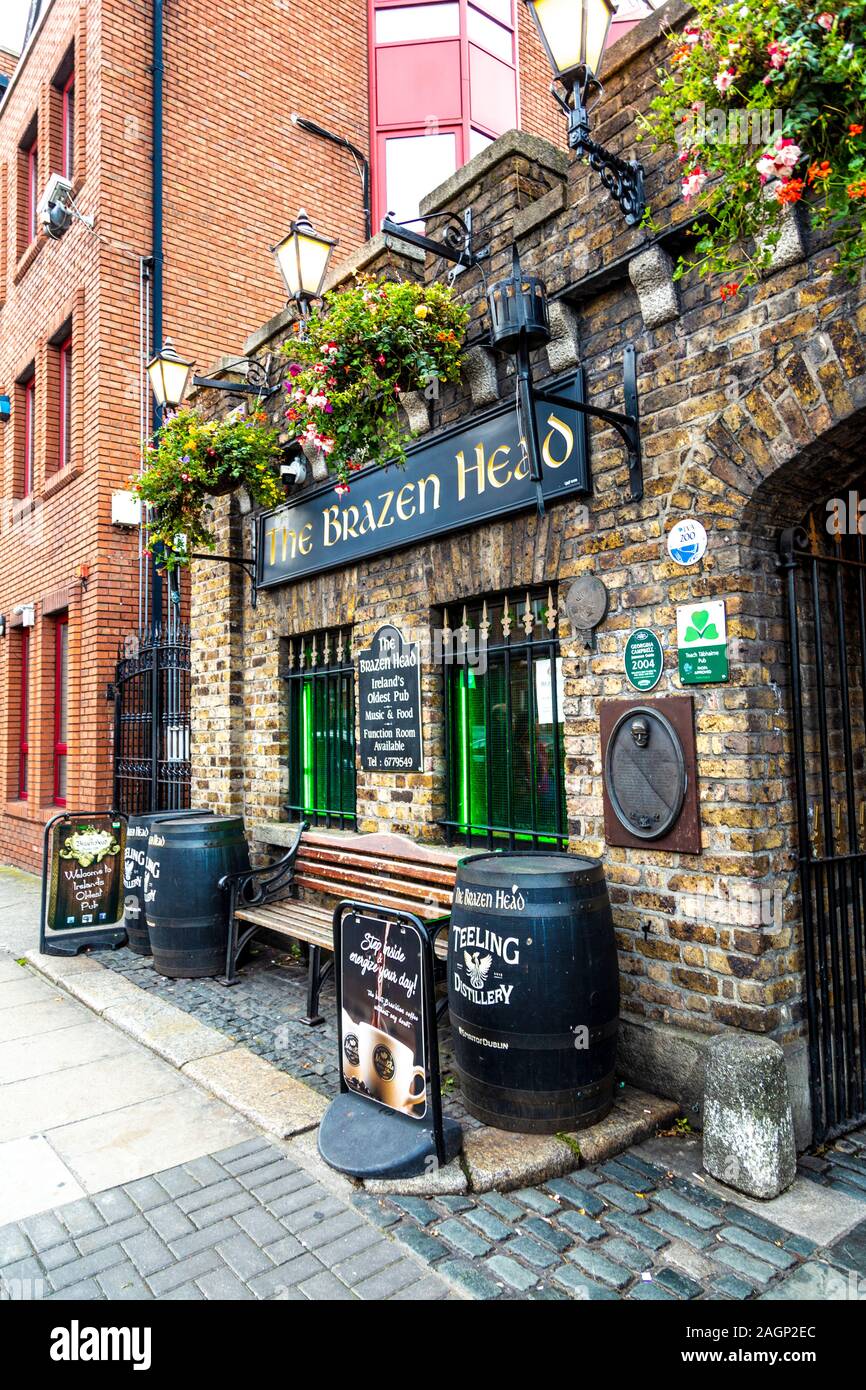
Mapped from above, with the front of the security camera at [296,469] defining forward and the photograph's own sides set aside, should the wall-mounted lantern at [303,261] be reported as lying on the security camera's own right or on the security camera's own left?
on the security camera's own left

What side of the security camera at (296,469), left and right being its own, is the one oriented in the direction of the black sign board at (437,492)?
left

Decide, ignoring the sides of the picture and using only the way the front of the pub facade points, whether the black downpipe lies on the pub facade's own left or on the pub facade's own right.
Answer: on the pub facade's own right

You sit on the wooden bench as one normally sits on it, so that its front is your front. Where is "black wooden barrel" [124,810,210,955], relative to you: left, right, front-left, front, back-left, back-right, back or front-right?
right

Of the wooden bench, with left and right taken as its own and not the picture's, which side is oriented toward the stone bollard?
left

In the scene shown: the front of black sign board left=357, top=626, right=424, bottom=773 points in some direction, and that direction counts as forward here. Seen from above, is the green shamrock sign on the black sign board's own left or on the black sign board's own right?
on the black sign board's own left

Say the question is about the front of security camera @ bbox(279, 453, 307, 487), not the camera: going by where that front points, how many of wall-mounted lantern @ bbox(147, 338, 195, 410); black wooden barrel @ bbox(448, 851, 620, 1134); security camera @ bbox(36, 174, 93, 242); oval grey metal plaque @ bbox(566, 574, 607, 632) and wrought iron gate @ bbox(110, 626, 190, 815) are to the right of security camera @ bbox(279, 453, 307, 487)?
3

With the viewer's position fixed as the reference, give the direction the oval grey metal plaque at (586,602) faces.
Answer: facing the viewer and to the left of the viewer

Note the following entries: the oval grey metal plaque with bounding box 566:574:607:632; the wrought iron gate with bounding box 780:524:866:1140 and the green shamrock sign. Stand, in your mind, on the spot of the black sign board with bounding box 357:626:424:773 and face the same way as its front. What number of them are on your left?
3

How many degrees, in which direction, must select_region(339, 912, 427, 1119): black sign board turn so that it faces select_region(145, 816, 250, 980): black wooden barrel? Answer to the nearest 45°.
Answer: approximately 90° to its right
